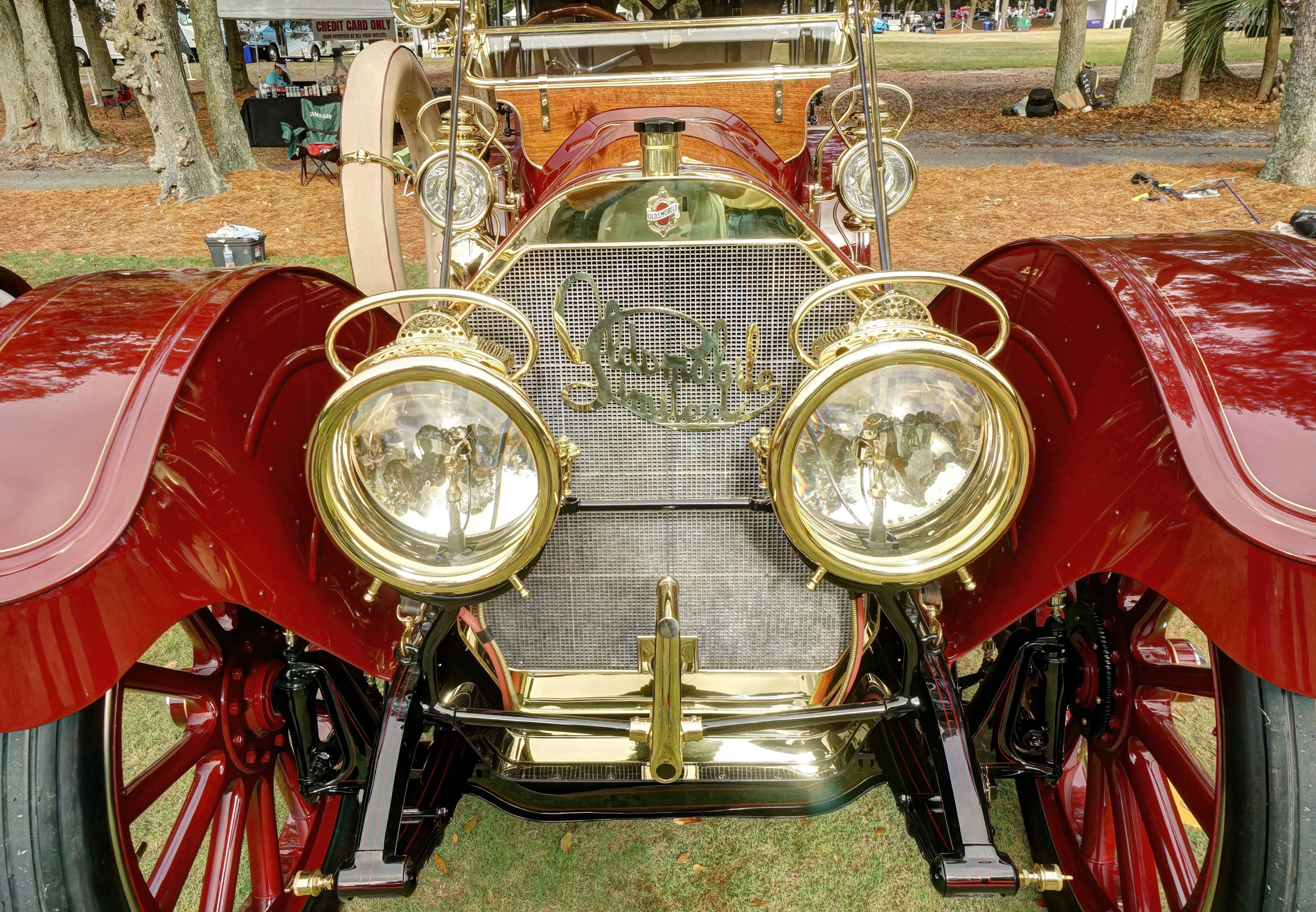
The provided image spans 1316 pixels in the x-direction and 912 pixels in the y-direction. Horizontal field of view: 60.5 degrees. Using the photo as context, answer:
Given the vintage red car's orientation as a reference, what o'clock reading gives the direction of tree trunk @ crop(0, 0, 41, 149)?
The tree trunk is roughly at 5 o'clock from the vintage red car.

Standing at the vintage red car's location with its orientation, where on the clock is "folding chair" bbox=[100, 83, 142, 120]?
The folding chair is roughly at 5 o'clock from the vintage red car.

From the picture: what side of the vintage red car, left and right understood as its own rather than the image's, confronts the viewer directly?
front

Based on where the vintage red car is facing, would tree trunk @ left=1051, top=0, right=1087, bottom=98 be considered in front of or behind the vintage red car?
behind

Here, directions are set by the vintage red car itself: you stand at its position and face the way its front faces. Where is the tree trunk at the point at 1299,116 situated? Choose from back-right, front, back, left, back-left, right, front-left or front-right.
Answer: back-left

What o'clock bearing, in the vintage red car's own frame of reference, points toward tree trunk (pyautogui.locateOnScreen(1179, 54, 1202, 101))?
The tree trunk is roughly at 7 o'clock from the vintage red car.

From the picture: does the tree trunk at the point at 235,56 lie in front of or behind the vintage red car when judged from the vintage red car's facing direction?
behind

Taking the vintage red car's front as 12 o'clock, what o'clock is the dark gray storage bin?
The dark gray storage bin is roughly at 5 o'clock from the vintage red car.

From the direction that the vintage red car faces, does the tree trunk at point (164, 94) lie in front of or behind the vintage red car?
behind

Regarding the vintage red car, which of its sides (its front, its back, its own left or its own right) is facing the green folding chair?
back

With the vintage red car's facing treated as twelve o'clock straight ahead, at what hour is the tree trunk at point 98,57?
The tree trunk is roughly at 5 o'clock from the vintage red car.

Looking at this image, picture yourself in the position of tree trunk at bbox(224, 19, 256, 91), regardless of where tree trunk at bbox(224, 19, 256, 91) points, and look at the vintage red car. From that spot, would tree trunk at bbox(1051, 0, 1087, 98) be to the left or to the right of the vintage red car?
left
